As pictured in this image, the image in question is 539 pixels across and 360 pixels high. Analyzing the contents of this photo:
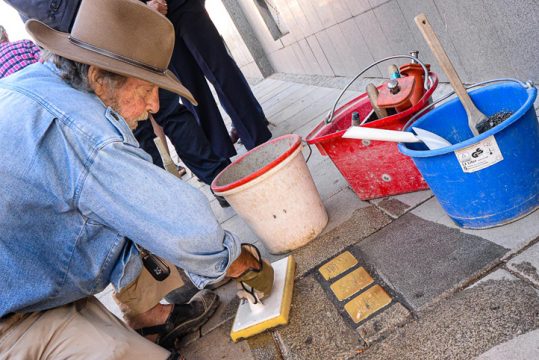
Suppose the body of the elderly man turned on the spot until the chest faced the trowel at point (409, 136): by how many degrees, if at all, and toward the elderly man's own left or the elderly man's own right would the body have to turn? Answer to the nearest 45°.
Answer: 0° — they already face it

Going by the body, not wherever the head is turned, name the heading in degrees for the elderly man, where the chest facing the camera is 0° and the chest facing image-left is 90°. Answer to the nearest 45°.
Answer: approximately 270°

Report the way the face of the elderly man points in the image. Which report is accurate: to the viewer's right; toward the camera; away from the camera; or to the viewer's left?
to the viewer's right
